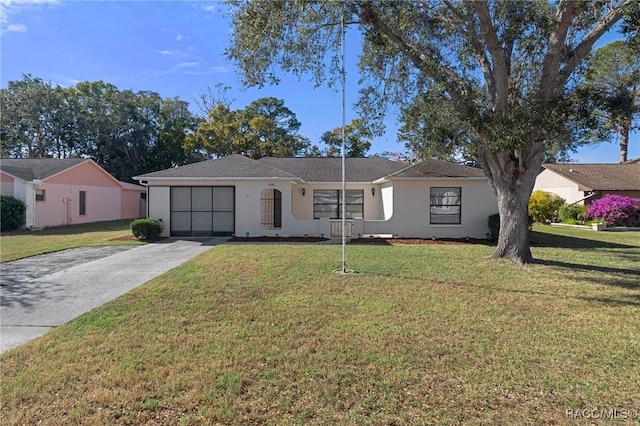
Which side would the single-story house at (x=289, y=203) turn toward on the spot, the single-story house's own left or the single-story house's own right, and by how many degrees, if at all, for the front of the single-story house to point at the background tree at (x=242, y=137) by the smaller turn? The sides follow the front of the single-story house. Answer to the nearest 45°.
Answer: approximately 180°

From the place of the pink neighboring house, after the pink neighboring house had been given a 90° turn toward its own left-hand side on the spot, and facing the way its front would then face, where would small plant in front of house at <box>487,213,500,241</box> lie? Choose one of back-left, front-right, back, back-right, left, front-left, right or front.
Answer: front

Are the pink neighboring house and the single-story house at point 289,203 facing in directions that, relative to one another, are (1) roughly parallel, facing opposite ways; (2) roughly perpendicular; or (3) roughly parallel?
roughly parallel

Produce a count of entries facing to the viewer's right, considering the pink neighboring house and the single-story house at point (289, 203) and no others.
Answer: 0

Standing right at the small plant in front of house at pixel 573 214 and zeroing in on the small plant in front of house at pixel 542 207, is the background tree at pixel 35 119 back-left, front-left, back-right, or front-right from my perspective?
front-right

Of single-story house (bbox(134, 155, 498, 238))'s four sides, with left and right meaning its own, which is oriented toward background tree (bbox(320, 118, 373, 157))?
back

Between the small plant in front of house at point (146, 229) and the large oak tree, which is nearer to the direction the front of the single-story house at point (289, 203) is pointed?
the large oak tree

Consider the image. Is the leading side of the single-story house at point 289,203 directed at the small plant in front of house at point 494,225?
no

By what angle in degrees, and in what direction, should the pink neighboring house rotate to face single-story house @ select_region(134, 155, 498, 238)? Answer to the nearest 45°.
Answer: approximately 90° to its left

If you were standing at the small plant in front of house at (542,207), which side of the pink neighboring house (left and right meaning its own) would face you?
left

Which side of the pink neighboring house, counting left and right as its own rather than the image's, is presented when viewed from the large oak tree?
left

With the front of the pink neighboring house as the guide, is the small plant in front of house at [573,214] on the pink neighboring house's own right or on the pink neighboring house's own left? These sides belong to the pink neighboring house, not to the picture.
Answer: on the pink neighboring house's own left

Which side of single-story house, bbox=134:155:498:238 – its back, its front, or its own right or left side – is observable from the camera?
front

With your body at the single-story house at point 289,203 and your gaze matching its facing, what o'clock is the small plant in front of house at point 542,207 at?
The small plant in front of house is roughly at 8 o'clock from the single-story house.

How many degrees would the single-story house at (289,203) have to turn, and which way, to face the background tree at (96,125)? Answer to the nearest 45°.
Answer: approximately 135° to its right

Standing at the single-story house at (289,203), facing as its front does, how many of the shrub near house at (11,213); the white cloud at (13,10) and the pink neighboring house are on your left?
0

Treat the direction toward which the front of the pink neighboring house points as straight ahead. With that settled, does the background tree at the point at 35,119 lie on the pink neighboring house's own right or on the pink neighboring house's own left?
on the pink neighboring house's own right

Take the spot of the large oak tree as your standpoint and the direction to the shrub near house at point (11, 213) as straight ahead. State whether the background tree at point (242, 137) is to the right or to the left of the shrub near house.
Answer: right
